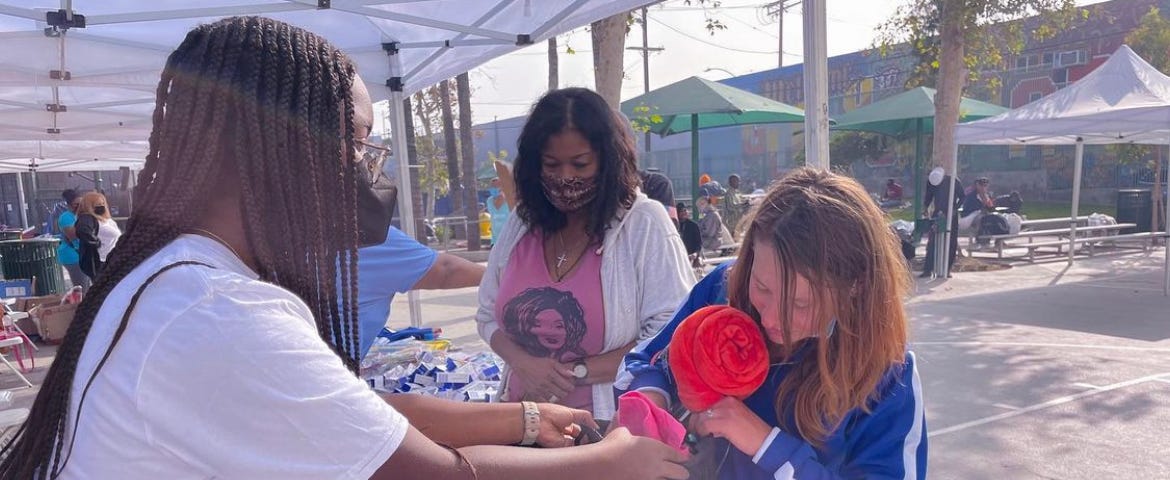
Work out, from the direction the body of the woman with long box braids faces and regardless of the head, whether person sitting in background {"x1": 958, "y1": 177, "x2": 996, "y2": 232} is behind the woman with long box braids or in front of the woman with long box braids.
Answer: in front

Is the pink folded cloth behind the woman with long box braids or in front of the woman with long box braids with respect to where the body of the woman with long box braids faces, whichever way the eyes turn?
in front

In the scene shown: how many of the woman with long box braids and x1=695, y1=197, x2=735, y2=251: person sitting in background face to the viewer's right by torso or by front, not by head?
1

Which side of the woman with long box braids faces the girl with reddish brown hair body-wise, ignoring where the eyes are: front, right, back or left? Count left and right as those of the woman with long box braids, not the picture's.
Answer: front

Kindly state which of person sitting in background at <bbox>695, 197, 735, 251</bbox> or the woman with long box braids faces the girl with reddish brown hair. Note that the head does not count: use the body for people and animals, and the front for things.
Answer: the woman with long box braids

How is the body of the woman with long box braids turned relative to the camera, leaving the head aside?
to the viewer's right

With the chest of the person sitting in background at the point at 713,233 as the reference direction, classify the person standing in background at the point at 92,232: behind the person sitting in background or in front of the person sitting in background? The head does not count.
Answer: in front

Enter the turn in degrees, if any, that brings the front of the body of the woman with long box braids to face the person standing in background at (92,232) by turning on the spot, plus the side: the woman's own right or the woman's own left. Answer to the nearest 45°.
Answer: approximately 90° to the woman's own left
